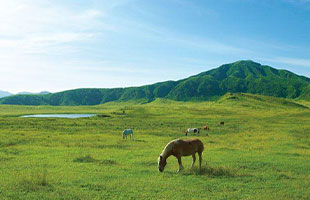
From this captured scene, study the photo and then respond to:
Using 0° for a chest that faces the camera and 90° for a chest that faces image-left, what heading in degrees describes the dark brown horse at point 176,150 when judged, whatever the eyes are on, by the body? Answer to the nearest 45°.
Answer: approximately 90°
